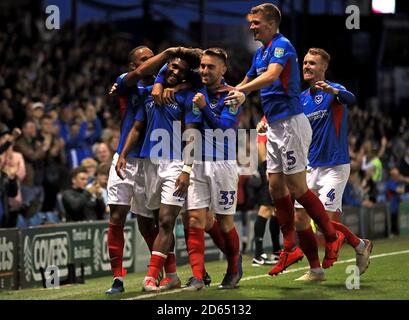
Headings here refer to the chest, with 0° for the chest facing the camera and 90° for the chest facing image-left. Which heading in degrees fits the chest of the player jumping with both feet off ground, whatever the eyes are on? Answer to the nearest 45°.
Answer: approximately 45°
